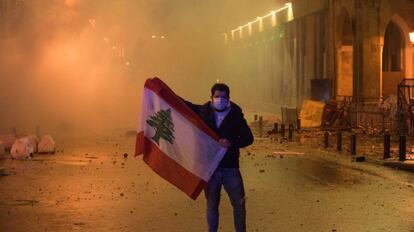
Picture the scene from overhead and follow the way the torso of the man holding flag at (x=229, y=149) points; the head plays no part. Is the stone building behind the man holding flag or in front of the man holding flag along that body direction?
behind

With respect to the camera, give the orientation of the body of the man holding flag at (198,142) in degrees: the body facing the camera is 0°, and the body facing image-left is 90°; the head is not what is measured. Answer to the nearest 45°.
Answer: approximately 0°
